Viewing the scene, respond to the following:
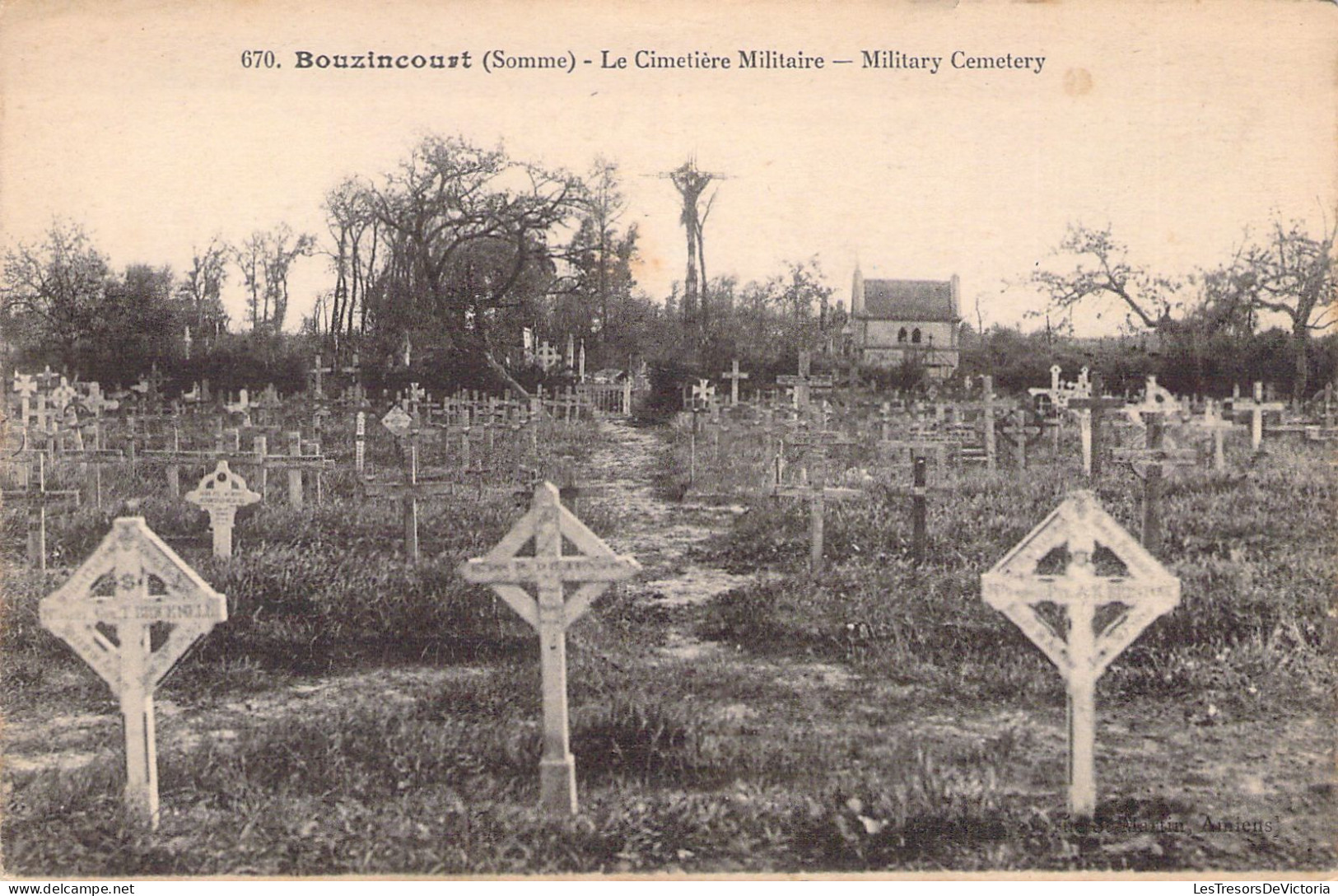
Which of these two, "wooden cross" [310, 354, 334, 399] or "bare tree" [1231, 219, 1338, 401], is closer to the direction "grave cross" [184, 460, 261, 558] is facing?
the bare tree

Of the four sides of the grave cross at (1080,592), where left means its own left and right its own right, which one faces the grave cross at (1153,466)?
back

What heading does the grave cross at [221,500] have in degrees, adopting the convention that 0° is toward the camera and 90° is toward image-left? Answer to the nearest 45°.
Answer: approximately 0°

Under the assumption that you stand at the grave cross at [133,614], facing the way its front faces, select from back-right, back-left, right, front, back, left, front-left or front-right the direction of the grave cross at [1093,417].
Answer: left

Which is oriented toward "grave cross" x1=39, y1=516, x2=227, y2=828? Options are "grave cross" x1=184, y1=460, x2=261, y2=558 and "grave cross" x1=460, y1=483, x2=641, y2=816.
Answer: "grave cross" x1=184, y1=460, x2=261, y2=558

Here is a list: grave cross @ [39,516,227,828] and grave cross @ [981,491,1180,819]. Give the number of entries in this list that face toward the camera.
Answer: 2

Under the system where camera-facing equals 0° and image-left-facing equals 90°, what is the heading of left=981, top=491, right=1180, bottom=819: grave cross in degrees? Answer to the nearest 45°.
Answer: approximately 0°

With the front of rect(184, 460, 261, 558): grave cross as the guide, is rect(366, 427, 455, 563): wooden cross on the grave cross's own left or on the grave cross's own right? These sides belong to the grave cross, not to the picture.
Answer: on the grave cross's own left
